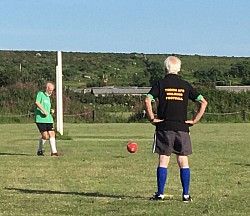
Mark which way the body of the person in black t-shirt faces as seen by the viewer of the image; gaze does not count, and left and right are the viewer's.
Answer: facing away from the viewer

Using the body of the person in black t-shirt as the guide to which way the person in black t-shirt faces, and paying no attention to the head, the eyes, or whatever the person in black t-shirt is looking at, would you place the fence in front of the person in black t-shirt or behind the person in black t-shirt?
in front

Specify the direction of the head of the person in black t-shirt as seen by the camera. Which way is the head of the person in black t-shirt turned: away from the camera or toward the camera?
away from the camera
